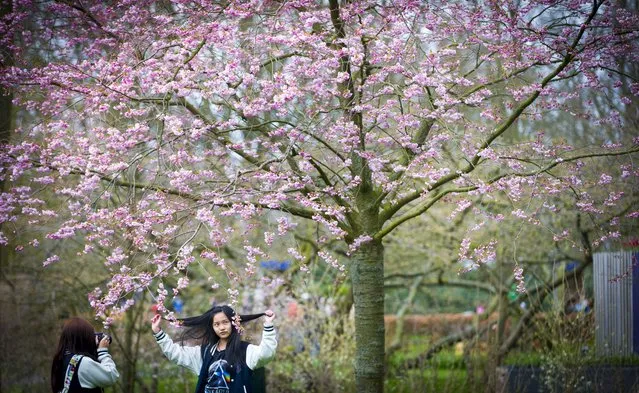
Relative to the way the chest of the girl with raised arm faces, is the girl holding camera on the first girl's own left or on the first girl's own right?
on the first girl's own right

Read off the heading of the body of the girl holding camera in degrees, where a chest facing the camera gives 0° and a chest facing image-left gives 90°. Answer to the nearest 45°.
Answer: approximately 225°

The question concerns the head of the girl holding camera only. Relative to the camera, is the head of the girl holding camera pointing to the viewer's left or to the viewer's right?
to the viewer's right

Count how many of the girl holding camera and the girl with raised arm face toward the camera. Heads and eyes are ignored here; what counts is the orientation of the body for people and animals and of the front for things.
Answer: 1

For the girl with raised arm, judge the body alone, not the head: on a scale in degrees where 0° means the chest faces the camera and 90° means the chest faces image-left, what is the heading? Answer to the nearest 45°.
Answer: approximately 0°
